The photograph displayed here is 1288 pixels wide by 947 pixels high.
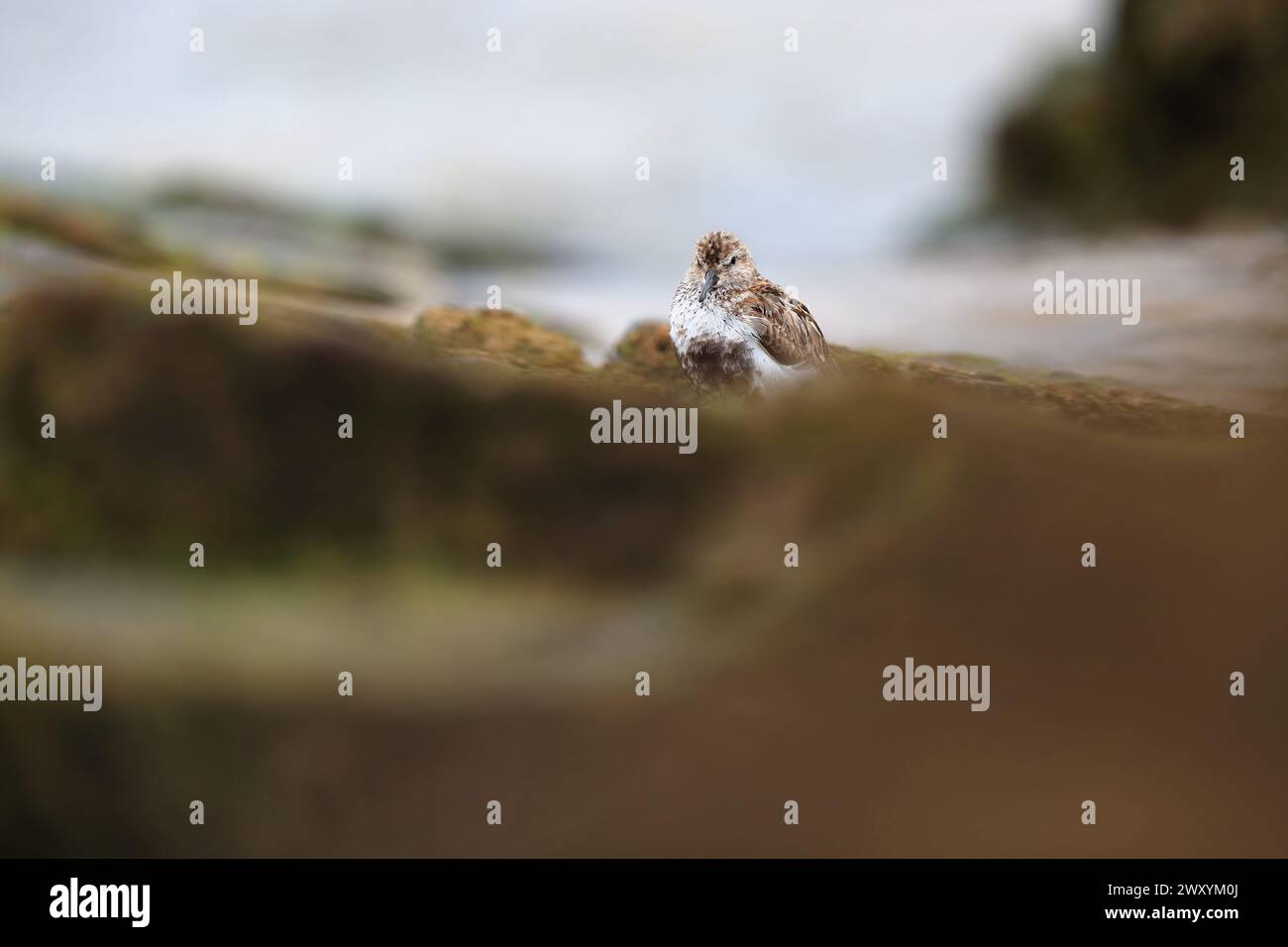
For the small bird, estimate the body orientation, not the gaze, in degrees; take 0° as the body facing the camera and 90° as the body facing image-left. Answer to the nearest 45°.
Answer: approximately 45°
